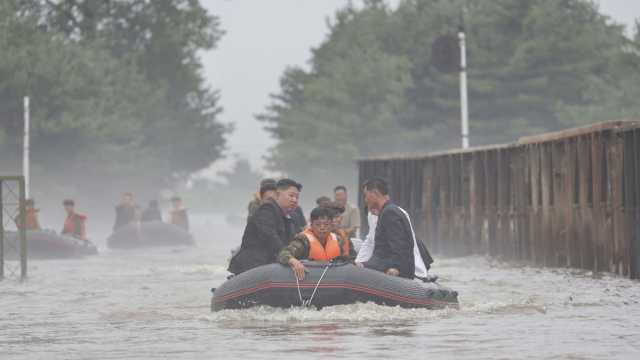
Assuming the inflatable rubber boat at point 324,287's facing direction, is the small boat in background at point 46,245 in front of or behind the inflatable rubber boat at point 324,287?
behind

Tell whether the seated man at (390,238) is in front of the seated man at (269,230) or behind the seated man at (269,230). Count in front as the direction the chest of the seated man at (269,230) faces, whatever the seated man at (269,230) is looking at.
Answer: in front

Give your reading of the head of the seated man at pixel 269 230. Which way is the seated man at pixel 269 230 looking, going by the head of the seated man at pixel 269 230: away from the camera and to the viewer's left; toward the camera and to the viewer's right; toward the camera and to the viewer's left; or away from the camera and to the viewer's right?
toward the camera and to the viewer's right

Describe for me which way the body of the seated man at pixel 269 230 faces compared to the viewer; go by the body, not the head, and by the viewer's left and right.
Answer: facing to the right of the viewer

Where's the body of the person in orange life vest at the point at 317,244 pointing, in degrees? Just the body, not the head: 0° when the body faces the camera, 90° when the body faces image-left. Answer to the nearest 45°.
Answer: approximately 0°

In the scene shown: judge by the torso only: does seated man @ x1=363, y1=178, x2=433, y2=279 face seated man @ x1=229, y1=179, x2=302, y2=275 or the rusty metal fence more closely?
the seated man

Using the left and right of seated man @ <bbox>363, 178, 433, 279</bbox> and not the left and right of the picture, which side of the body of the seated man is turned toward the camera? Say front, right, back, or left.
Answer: left
